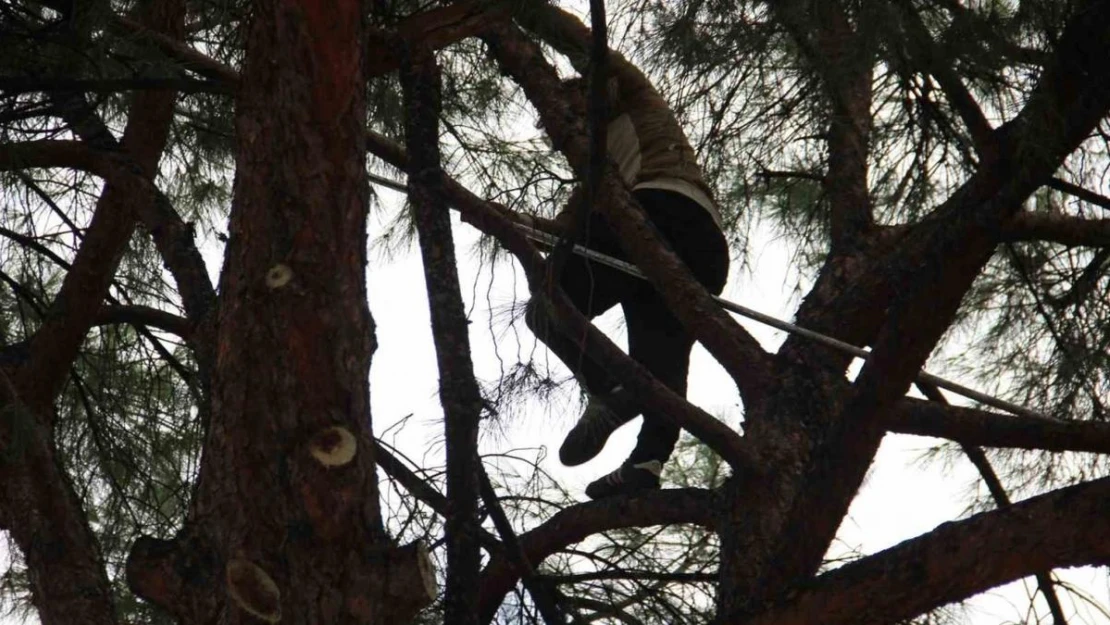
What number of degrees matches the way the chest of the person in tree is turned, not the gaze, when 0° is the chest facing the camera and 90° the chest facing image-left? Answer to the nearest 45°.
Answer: approximately 90°
